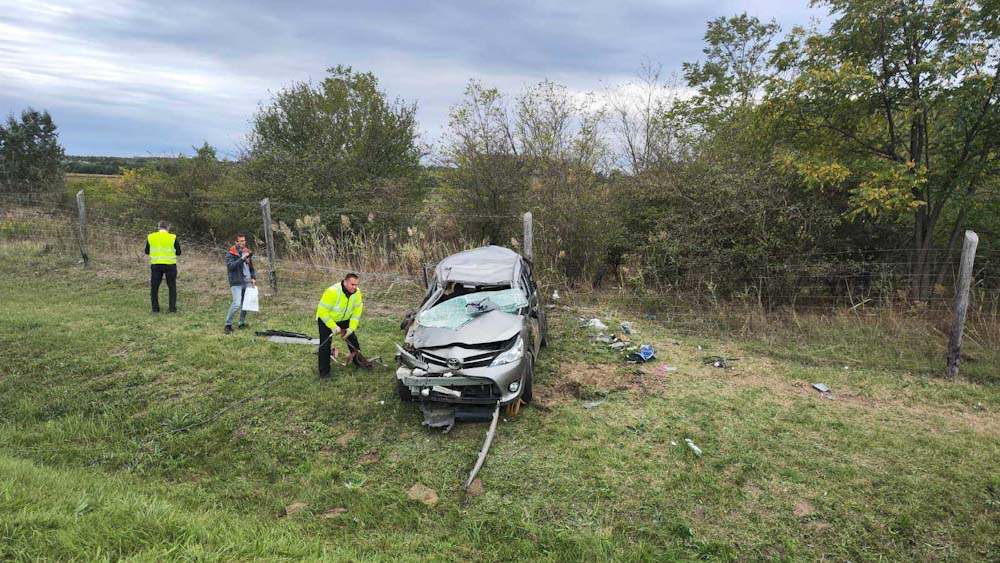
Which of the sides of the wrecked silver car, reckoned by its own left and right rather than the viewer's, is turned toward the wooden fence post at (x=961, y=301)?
left

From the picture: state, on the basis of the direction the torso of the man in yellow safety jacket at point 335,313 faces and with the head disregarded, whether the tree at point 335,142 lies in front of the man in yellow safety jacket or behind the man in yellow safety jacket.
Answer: behind

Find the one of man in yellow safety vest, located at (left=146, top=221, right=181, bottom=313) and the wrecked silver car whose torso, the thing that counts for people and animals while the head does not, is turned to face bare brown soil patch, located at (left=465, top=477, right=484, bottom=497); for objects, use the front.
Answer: the wrecked silver car
